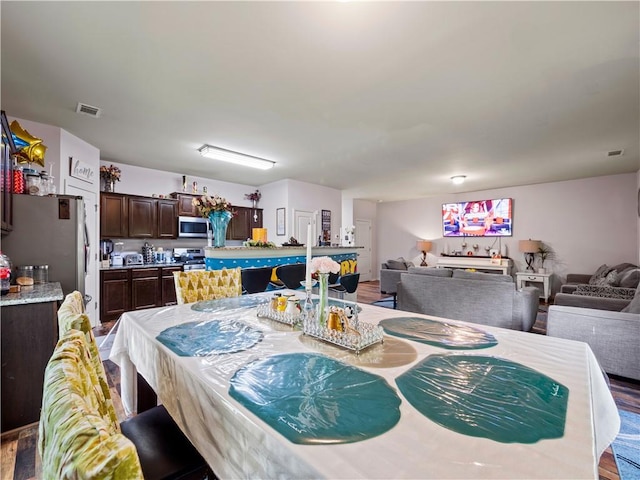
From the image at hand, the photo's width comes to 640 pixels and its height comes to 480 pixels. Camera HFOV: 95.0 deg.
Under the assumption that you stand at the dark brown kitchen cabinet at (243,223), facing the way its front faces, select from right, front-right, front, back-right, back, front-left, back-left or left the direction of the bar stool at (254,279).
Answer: front

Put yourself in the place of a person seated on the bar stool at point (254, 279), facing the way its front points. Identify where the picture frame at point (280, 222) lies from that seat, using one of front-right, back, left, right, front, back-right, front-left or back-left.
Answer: front

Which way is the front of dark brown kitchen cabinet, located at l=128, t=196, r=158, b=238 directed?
toward the camera

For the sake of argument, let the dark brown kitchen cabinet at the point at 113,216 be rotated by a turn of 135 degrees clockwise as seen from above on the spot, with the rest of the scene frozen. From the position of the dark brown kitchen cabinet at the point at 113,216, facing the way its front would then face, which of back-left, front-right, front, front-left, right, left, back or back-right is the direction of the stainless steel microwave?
back-right

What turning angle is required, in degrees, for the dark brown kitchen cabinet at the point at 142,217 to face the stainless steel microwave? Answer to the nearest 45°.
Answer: approximately 90° to its left

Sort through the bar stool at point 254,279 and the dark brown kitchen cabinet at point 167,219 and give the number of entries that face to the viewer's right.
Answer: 0

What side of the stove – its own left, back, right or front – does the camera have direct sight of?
front

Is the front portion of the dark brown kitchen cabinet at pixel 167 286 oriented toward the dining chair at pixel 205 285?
yes

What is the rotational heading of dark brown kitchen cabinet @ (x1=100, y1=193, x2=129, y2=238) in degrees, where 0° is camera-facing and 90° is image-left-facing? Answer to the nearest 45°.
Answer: approximately 0°

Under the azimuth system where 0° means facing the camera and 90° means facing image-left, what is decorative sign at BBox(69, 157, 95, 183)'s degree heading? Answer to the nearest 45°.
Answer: approximately 315°

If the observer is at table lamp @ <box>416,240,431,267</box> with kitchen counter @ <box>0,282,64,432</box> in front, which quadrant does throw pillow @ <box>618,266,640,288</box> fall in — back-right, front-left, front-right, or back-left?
front-left

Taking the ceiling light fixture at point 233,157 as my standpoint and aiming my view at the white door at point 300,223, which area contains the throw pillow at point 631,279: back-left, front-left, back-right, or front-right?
front-right

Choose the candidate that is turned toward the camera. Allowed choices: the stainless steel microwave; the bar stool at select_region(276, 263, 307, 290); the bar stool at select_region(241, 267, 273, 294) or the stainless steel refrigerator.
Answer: the stainless steel microwave

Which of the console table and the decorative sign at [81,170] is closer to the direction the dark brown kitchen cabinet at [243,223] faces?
the decorative sign
